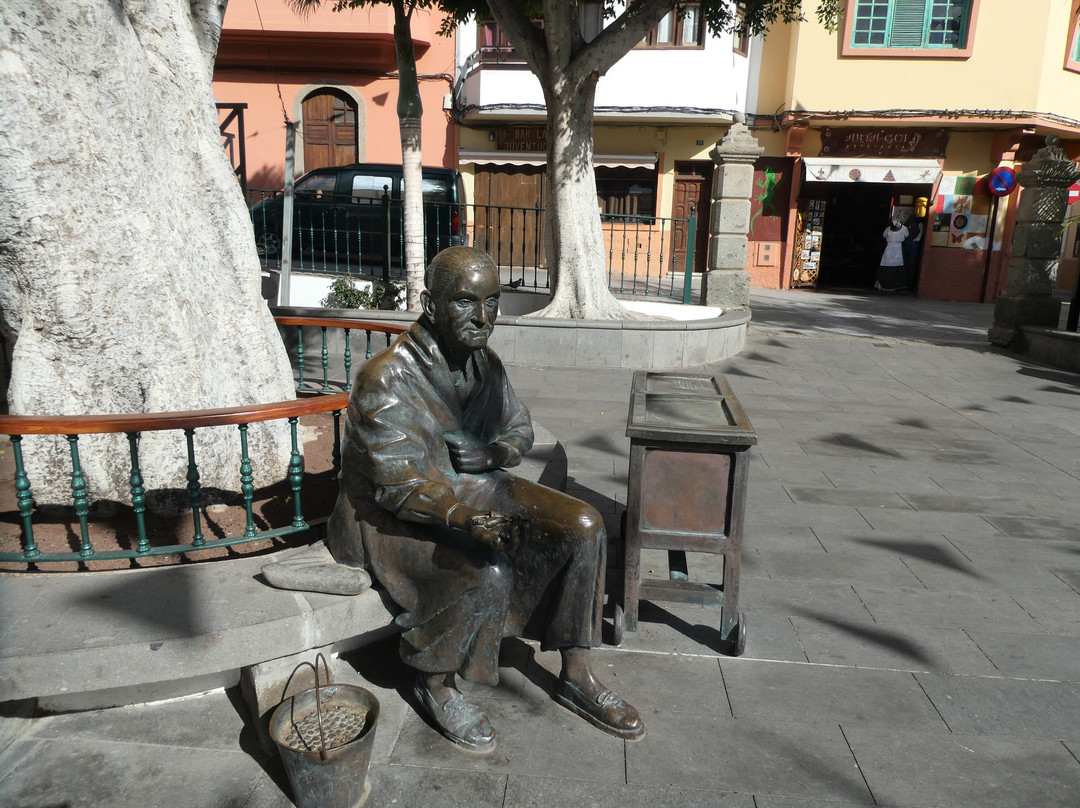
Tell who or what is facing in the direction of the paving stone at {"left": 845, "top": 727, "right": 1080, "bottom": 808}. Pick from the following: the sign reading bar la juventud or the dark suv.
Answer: the sign reading bar la juventud

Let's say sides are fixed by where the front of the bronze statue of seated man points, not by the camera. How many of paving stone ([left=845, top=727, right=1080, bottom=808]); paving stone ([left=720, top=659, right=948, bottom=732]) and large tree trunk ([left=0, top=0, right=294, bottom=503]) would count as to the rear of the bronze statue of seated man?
1

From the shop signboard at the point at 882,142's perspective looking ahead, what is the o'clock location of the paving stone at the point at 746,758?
The paving stone is roughly at 12 o'clock from the shop signboard.

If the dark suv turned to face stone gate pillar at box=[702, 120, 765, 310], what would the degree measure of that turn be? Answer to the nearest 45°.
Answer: approximately 180°

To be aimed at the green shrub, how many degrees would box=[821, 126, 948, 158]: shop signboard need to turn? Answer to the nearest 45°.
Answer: approximately 45° to its right

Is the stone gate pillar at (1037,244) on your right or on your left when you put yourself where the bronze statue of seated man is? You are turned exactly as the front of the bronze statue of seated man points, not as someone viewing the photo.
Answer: on your left

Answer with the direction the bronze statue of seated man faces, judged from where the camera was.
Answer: facing the viewer and to the right of the viewer

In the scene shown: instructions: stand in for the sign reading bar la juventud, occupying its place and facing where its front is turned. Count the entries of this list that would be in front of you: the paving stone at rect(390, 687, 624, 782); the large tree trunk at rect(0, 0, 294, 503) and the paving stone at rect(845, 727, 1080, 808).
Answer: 3

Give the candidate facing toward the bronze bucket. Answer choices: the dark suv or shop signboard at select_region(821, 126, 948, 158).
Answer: the shop signboard

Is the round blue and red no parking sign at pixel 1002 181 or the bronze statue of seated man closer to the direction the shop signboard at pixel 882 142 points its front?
the bronze statue of seated man

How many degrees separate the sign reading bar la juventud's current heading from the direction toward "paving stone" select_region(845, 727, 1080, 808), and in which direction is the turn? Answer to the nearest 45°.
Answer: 0° — it already faces it

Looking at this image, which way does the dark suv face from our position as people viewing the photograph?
facing to the left of the viewer

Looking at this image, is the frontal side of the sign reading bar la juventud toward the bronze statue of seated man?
yes

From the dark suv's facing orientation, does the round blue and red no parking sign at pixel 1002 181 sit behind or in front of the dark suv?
behind

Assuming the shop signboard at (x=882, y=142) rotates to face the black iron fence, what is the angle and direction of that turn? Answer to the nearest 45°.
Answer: approximately 45° to its right
